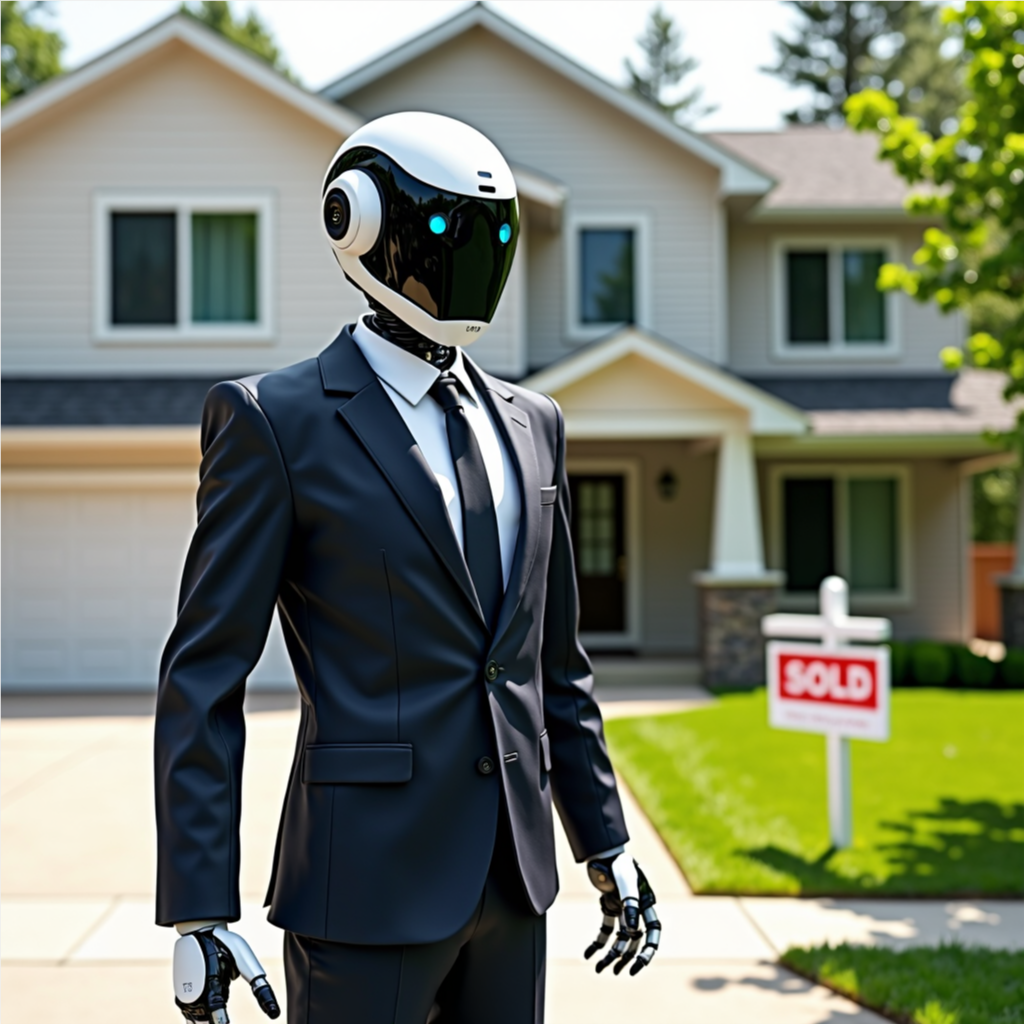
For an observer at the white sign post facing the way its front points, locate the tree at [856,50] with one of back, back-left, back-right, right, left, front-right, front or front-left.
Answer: back

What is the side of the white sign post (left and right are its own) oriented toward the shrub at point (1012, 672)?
back

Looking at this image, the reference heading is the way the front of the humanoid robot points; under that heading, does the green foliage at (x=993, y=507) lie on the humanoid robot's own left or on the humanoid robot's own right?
on the humanoid robot's own left

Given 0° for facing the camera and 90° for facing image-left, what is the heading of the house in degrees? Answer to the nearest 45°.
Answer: approximately 0°

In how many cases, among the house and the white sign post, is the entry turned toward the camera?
2

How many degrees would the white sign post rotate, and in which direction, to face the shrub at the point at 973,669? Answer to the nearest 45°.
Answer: approximately 180°

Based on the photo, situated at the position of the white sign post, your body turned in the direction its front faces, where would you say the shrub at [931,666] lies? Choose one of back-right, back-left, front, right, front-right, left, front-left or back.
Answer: back

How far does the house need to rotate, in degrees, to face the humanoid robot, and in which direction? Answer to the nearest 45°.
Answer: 0° — it already faces it

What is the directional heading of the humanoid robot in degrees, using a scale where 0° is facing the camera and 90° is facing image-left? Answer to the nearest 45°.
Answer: approximately 315°

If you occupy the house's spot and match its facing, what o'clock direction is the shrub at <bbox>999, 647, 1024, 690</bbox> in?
The shrub is roughly at 9 o'clock from the house.

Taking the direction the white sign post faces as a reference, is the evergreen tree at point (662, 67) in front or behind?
behind

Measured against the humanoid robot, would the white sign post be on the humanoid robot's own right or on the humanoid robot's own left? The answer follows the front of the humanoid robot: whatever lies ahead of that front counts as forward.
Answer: on the humanoid robot's own left

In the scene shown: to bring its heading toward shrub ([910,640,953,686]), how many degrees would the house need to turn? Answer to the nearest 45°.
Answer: approximately 90° to its left

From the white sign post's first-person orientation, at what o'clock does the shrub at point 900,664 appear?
The shrub is roughly at 6 o'clock from the white sign post.
